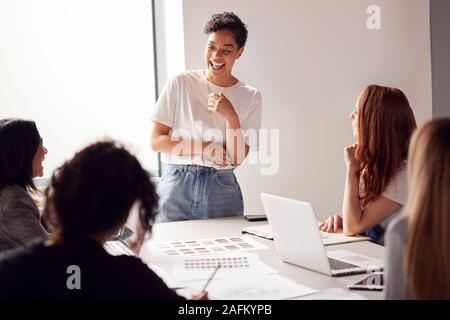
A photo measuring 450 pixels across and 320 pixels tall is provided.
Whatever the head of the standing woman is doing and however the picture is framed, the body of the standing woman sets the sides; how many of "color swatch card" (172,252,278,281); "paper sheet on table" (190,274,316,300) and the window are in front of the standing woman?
2

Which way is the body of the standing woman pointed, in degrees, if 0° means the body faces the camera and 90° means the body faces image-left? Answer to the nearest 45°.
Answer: approximately 0°

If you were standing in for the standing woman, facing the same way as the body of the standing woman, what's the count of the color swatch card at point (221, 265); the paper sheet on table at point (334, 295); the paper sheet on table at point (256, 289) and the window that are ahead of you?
3

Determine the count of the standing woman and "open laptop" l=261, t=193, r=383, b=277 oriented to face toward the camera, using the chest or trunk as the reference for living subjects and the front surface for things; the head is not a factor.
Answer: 1

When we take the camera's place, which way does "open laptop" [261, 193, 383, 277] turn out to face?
facing away from the viewer and to the right of the viewer
